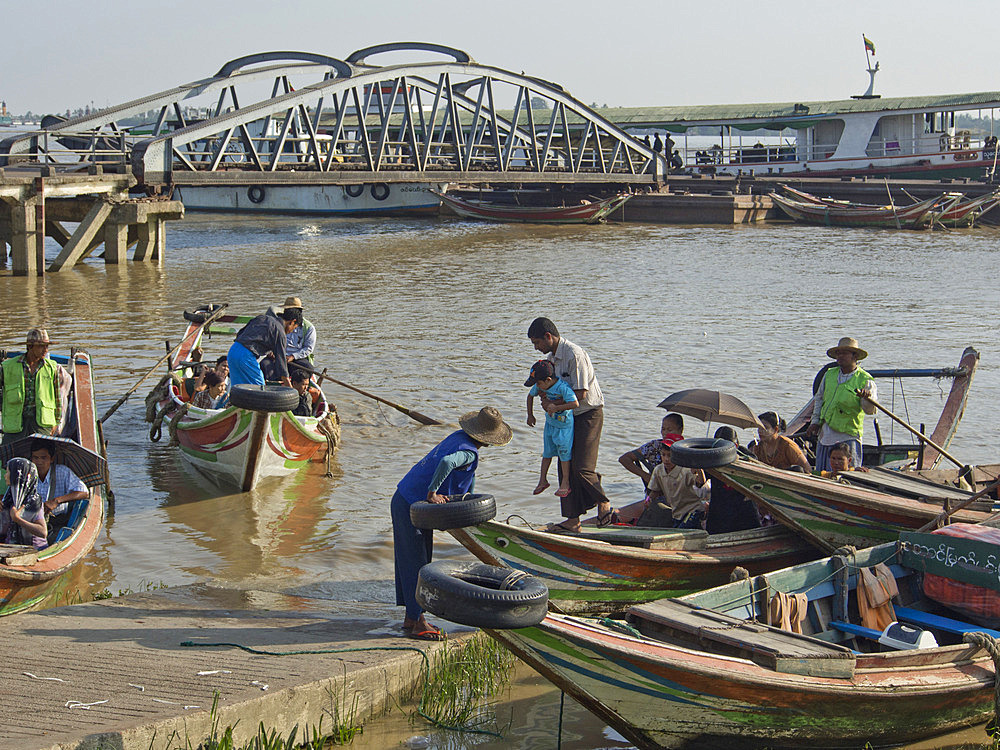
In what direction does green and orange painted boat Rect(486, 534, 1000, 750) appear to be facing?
to the viewer's left

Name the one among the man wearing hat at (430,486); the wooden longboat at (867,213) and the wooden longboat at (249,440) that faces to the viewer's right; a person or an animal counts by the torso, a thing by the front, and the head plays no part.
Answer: the man wearing hat

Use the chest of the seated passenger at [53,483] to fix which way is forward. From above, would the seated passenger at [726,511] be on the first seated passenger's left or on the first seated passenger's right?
on the first seated passenger's left

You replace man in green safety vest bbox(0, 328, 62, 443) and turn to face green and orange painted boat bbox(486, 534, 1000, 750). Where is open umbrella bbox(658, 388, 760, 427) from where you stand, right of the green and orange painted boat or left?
left

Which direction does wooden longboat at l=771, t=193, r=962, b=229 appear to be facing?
to the viewer's left

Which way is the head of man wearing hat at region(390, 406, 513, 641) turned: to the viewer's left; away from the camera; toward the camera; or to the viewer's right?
to the viewer's right

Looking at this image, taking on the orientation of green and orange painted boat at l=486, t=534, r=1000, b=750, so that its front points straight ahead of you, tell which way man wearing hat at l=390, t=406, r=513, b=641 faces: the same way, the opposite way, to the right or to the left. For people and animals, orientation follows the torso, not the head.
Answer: the opposite way

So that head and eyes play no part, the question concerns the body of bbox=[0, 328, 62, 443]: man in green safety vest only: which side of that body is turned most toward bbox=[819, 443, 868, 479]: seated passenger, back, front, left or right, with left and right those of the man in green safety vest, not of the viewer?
left

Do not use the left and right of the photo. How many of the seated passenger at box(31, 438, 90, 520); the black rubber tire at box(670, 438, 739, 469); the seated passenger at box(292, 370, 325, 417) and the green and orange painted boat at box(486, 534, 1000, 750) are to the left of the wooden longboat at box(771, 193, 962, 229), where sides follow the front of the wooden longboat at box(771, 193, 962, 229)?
4

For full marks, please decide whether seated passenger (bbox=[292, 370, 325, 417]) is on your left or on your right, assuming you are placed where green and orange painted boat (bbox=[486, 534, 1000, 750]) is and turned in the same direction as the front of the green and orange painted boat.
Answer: on your right

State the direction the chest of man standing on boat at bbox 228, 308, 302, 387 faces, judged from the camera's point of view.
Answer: to the viewer's right
